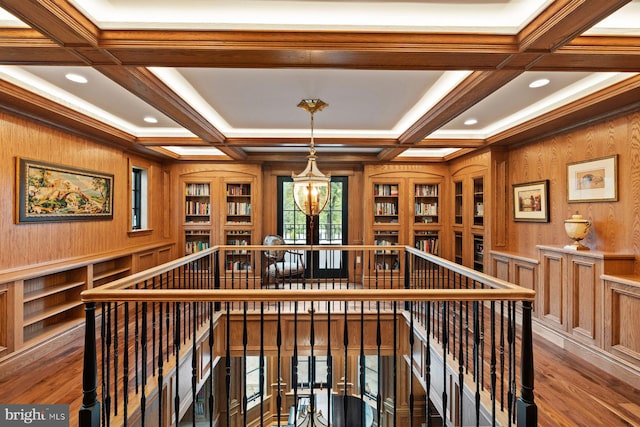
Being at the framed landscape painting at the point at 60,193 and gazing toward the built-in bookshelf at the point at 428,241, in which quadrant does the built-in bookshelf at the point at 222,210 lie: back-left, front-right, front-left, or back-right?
front-left

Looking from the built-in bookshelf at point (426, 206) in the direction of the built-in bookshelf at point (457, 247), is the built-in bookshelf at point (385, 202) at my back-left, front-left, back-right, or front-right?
back-right

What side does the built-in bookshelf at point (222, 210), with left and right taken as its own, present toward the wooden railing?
front

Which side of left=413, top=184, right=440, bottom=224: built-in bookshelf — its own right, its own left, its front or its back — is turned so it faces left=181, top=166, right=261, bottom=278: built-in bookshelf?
right

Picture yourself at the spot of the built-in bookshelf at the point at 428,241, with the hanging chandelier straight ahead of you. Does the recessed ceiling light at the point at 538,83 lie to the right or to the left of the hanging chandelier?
left

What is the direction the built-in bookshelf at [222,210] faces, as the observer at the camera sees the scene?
facing the viewer

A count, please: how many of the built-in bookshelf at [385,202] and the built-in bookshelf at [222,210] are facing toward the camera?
2

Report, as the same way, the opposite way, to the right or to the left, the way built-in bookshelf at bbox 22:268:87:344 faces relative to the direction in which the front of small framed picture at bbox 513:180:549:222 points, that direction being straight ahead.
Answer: the opposite way

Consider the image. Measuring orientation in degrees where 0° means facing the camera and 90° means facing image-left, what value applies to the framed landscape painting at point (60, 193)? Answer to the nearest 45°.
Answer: approximately 315°

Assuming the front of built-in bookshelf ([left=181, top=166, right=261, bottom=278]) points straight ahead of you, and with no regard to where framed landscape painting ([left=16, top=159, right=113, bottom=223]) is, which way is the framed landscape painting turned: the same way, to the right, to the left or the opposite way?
to the left

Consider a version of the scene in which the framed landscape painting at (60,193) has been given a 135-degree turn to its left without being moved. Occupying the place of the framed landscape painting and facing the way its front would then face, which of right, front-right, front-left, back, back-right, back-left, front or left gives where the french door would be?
right

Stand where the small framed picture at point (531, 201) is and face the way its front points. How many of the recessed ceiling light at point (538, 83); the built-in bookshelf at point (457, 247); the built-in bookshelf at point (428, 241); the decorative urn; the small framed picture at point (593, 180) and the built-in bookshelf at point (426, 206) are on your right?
3

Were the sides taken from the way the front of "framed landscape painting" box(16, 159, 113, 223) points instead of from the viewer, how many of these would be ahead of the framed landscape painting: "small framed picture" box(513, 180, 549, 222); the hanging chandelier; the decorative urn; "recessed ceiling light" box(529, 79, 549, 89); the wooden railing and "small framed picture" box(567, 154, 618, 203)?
6

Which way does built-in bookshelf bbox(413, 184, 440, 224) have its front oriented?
toward the camera

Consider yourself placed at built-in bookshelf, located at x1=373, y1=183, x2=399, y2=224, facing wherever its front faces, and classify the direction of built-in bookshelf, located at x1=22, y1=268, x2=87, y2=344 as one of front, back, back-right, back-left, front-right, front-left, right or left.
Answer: front-right

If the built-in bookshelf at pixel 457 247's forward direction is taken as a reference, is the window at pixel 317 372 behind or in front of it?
in front
